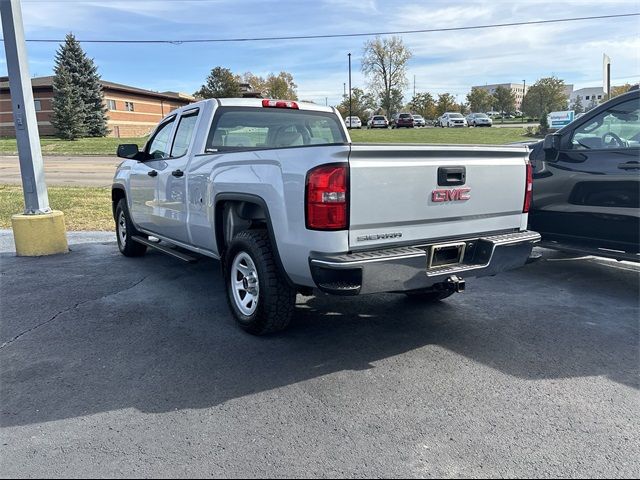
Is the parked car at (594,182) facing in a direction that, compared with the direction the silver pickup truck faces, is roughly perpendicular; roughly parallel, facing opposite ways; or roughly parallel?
roughly parallel

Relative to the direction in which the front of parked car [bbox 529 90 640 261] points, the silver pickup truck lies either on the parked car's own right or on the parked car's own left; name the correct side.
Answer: on the parked car's own left

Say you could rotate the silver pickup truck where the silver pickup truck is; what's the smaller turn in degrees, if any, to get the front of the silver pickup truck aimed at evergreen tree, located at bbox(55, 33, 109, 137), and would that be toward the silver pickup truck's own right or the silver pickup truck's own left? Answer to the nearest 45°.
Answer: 0° — it already faces it

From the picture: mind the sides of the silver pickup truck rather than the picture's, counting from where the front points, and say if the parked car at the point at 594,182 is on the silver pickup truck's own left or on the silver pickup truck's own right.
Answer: on the silver pickup truck's own right

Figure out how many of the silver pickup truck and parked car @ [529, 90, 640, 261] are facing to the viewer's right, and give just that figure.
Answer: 0

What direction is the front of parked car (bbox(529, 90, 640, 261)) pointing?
to the viewer's left

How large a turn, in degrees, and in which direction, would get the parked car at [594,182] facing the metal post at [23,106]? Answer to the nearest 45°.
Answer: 0° — it already faces it

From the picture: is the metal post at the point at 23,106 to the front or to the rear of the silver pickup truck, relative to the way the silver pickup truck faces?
to the front

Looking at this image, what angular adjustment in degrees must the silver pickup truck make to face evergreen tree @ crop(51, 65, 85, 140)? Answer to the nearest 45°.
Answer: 0° — it already faces it
